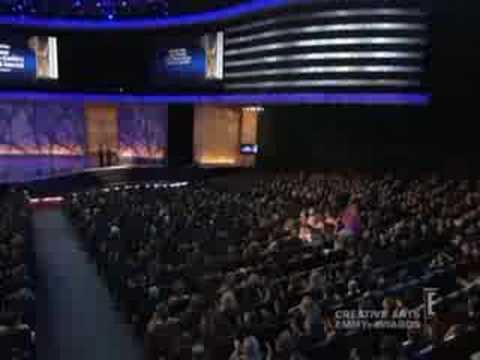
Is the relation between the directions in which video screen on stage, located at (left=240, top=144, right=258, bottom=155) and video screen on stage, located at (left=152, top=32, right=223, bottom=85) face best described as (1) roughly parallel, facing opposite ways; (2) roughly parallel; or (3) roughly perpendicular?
roughly parallel

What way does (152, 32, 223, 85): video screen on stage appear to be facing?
toward the camera

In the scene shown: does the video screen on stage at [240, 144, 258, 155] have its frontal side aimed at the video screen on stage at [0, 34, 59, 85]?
no

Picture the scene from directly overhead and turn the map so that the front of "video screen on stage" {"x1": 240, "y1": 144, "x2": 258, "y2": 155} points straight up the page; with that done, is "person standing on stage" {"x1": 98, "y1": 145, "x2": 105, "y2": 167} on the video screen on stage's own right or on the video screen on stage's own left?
on the video screen on stage's own right

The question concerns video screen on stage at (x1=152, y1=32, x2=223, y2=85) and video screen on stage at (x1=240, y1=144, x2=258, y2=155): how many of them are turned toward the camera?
2

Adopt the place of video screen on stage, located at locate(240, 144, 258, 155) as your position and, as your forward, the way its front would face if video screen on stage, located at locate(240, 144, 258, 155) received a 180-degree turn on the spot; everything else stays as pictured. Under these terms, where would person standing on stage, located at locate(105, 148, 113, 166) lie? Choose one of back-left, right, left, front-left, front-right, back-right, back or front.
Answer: left

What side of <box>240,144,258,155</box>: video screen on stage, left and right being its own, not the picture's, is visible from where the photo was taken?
front

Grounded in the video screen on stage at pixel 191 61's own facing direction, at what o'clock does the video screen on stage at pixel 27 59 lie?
the video screen on stage at pixel 27 59 is roughly at 3 o'clock from the video screen on stage at pixel 191 61.
